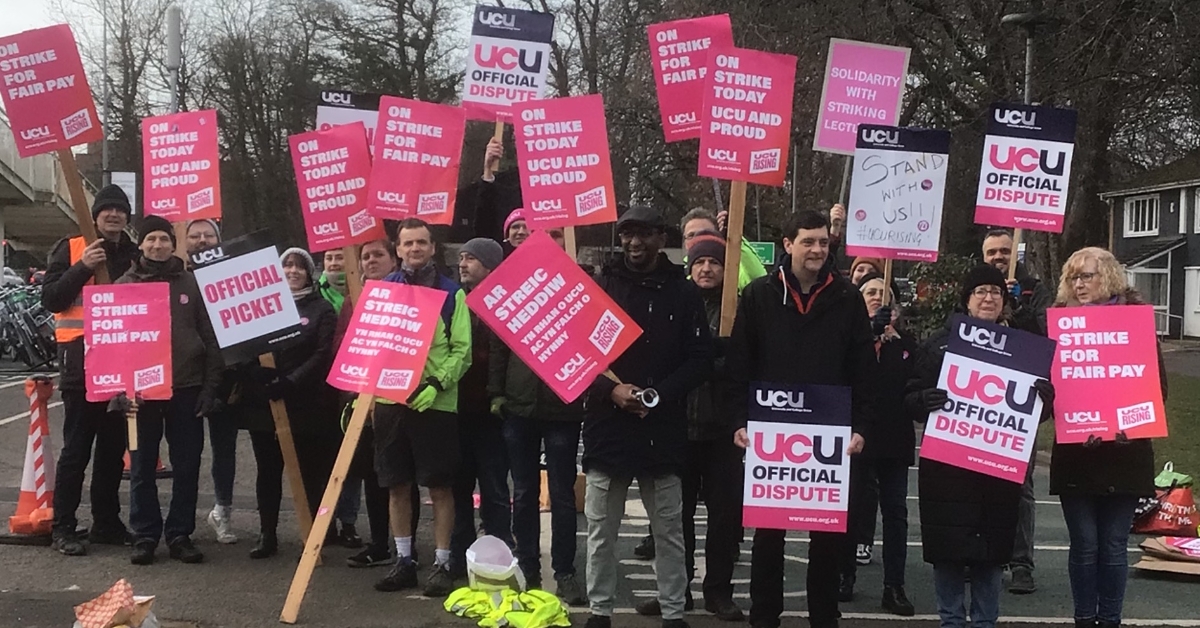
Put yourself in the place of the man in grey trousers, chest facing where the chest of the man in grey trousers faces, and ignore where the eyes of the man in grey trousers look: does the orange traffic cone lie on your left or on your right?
on your right

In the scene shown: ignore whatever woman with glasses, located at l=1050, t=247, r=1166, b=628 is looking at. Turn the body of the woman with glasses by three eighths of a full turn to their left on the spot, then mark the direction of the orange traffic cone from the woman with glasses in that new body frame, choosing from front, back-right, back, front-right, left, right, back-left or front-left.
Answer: back-left

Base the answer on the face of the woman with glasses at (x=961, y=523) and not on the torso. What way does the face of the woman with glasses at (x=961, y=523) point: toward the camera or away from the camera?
toward the camera

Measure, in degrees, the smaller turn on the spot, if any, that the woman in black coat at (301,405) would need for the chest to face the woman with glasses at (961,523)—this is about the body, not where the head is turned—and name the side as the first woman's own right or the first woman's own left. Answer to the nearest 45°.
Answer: approximately 90° to the first woman's own left

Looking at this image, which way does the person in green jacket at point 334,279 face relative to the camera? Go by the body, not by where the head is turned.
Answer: toward the camera

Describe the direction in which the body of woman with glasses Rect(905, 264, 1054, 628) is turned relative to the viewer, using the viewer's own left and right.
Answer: facing the viewer

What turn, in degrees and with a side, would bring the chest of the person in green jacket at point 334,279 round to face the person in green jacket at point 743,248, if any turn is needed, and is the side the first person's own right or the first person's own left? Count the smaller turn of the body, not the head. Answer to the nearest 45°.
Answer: approximately 45° to the first person's own left

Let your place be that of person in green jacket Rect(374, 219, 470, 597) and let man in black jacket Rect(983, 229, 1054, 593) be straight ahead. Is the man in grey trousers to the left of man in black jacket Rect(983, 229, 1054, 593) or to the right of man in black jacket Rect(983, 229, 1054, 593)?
right

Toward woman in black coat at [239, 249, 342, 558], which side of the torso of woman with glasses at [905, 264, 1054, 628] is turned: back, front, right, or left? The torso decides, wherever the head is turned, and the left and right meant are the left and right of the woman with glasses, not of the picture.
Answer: right

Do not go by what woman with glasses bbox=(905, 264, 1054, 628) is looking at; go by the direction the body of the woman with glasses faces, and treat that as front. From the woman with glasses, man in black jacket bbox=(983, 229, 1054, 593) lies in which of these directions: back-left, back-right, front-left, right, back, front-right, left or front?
back

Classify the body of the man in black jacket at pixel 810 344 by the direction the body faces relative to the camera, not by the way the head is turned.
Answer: toward the camera

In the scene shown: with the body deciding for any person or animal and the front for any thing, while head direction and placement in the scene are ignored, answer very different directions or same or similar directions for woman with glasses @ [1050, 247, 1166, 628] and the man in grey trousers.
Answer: same or similar directions

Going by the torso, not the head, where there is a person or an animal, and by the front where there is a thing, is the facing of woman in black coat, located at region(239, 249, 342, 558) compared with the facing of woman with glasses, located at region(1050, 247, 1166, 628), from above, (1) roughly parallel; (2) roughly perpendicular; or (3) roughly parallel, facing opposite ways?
roughly parallel

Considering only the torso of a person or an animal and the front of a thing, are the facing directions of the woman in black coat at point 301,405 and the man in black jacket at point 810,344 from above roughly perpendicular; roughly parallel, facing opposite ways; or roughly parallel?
roughly parallel

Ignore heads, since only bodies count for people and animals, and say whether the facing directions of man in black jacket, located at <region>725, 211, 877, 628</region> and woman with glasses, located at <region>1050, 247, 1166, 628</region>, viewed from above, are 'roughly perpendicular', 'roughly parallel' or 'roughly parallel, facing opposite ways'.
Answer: roughly parallel

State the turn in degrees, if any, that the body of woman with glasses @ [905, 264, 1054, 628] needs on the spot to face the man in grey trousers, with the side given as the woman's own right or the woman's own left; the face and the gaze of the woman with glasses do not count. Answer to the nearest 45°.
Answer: approximately 90° to the woman's own right
